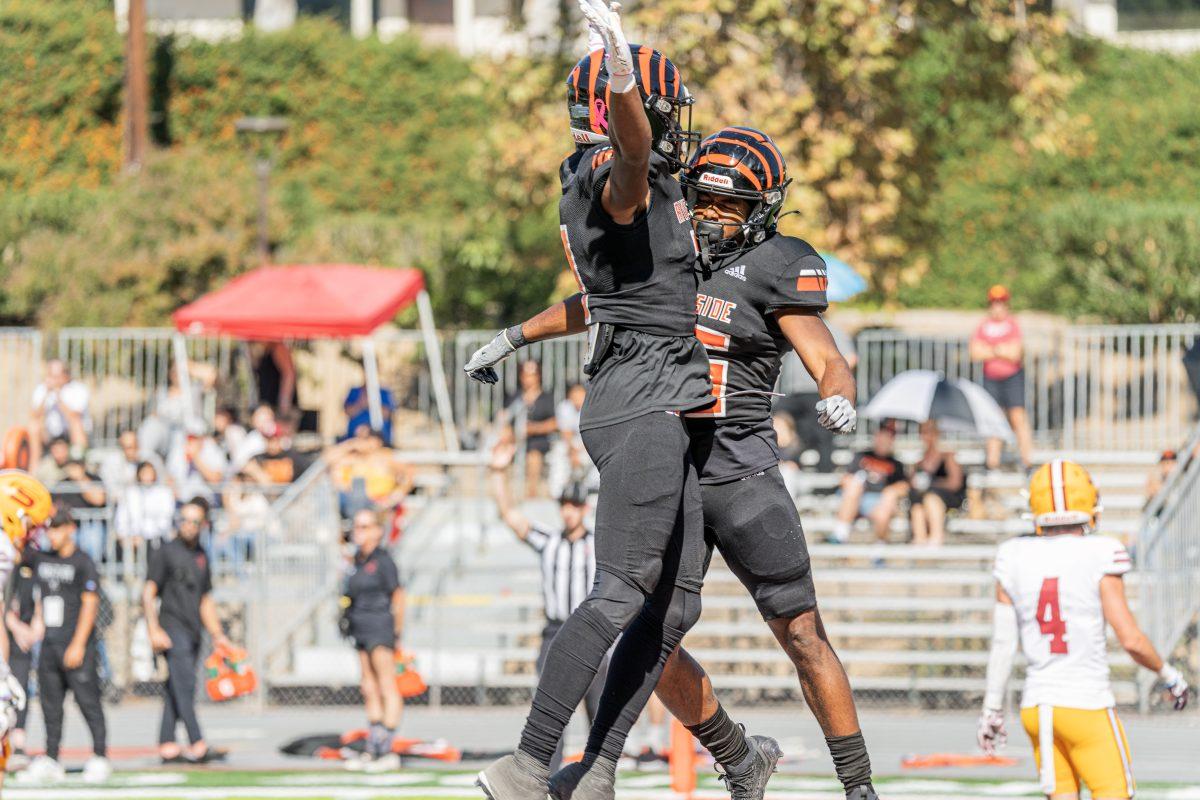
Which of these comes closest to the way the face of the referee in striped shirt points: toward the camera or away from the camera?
toward the camera

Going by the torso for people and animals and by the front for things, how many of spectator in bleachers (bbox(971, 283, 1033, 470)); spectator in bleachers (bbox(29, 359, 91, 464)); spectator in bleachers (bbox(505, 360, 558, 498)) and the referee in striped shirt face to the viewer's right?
0

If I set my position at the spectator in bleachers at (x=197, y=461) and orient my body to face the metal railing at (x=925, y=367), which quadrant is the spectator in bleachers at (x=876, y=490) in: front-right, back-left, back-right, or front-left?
front-right

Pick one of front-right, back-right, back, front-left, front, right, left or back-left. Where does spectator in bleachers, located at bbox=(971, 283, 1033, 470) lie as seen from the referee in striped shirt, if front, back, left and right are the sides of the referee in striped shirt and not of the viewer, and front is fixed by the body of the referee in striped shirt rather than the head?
back-left

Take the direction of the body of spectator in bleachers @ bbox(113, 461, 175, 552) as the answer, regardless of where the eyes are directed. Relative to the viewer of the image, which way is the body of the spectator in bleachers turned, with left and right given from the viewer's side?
facing the viewer

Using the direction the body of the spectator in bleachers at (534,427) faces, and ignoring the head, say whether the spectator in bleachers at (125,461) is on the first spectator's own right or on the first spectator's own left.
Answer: on the first spectator's own right

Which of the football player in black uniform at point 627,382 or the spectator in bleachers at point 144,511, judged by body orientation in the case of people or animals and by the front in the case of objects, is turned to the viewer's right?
the football player in black uniform

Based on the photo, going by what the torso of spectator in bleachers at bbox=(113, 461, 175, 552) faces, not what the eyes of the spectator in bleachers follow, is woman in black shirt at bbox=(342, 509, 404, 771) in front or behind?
in front

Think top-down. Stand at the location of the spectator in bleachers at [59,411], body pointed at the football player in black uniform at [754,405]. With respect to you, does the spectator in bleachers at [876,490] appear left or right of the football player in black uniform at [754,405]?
left

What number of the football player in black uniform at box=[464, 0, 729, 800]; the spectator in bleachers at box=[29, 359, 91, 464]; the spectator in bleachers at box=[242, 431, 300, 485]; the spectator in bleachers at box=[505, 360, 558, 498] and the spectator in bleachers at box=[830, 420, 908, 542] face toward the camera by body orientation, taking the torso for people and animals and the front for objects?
4

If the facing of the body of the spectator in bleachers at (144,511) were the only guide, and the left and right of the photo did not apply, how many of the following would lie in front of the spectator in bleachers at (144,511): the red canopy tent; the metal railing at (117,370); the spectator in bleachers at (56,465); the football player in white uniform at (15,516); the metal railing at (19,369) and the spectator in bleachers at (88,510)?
1

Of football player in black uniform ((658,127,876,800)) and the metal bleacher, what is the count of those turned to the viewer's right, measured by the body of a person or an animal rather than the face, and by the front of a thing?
0

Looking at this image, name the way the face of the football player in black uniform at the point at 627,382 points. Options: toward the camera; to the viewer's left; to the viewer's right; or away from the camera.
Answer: to the viewer's right

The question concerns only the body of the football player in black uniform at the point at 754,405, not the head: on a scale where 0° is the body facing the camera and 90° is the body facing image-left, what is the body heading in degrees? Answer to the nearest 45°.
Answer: approximately 45°

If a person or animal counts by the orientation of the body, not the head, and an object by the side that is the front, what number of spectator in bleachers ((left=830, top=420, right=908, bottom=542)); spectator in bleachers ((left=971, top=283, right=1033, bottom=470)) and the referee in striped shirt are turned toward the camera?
3

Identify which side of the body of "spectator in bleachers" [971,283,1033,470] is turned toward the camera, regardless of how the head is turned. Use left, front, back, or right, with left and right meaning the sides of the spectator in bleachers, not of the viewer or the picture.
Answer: front

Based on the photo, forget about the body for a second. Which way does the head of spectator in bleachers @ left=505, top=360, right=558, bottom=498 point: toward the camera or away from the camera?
toward the camera

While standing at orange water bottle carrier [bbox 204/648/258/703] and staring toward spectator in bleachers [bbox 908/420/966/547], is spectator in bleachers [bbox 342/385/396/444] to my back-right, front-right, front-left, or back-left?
front-left
